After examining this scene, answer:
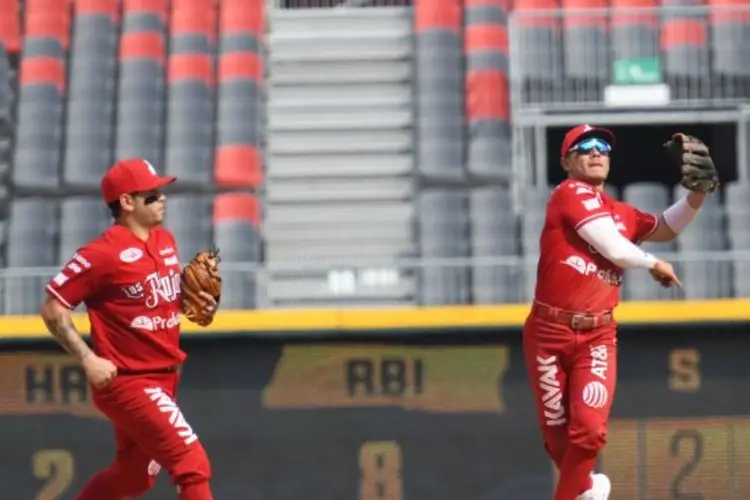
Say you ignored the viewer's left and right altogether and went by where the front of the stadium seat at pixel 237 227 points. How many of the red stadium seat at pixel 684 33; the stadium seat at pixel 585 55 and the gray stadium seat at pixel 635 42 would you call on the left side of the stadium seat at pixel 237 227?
3

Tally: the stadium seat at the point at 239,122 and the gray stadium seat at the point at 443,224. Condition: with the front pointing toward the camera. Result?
2

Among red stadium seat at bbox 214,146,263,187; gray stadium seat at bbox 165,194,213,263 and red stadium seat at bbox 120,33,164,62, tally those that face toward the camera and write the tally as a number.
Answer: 3

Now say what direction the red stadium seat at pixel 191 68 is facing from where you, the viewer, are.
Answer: facing the viewer

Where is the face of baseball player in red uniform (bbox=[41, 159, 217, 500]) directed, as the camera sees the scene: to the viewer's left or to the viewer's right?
to the viewer's right

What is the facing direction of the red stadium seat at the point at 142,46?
toward the camera

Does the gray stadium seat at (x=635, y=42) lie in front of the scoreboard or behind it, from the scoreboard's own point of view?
behind

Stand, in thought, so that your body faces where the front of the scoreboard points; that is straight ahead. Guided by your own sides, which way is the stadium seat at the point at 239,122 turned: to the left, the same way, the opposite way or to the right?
the same way

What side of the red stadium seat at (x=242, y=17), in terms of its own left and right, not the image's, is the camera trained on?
front

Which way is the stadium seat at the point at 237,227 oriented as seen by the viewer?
toward the camera
